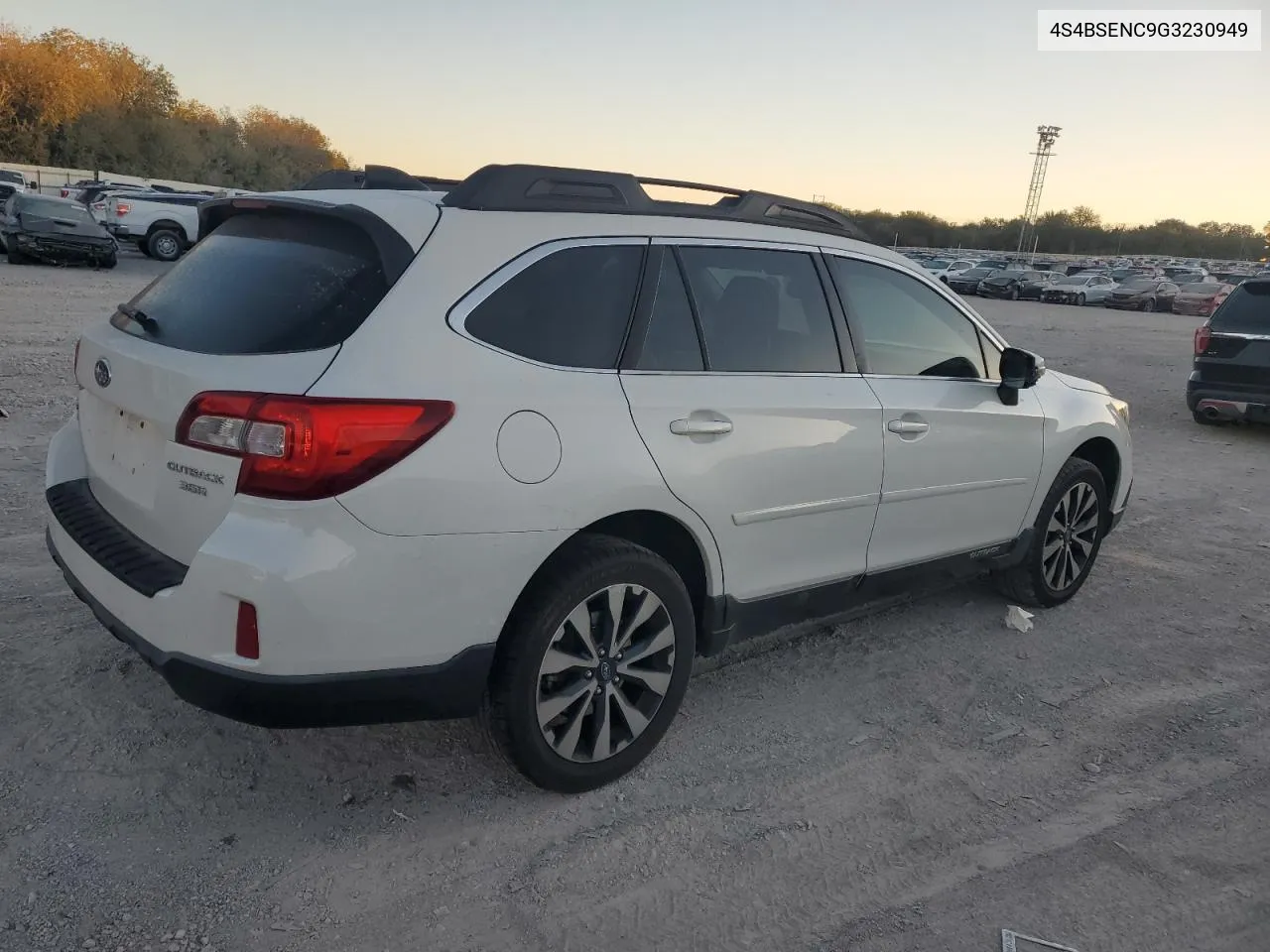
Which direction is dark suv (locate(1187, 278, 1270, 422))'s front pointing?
away from the camera

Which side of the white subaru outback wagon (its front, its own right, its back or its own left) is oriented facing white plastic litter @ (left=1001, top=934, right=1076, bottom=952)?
right

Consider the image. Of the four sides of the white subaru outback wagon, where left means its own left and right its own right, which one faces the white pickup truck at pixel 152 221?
left

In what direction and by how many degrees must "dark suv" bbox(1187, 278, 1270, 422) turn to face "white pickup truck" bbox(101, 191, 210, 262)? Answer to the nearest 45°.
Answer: approximately 90° to its left

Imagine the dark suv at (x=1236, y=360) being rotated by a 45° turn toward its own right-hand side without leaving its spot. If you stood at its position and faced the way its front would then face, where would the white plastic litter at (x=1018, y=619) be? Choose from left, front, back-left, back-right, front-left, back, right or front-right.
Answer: back-right

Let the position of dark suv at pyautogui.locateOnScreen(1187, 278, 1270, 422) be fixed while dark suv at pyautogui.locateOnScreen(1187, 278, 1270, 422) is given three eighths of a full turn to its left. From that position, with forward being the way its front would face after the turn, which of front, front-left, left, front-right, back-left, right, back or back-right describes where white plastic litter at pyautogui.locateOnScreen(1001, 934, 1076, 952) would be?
front-left

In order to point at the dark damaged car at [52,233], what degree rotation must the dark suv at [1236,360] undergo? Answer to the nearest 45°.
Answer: approximately 90° to its left

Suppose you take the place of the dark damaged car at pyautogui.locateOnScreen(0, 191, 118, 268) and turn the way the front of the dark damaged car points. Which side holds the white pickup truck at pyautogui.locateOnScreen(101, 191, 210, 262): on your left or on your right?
on your left

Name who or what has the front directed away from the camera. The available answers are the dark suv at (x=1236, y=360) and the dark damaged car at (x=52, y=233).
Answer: the dark suv at (x=1236, y=360)

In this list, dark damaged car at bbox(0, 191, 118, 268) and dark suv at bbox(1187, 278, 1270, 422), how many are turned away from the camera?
1
